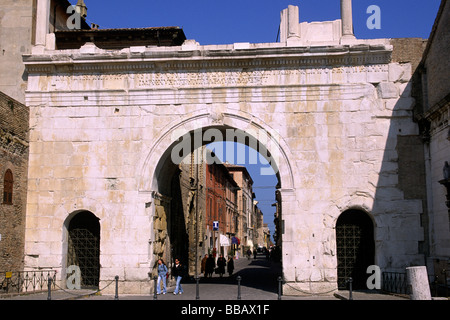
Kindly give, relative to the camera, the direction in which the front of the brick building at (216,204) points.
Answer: facing to the right of the viewer

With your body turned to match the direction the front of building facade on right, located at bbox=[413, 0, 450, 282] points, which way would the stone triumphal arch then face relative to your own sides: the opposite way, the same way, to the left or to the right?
to the left

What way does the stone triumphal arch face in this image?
toward the camera

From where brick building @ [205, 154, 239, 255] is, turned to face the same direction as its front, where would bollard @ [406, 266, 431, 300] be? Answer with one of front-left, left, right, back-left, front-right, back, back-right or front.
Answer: right

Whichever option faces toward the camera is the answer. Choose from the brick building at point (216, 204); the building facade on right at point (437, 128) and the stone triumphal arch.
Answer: the stone triumphal arch

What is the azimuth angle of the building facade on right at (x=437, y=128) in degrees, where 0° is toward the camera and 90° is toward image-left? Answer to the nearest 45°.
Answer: approximately 90°

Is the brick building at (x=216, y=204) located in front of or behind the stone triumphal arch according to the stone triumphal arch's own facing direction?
behind

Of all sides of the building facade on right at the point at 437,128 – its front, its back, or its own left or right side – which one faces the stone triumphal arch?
front

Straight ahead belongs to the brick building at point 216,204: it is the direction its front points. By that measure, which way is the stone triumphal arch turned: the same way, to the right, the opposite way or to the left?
to the right

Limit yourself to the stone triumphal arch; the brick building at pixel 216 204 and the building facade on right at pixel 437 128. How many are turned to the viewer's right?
1

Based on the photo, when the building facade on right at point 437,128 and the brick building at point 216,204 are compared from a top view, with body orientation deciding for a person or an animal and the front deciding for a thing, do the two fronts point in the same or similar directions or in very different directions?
very different directions

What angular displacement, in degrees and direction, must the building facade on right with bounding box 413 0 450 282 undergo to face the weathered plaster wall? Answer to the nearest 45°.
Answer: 0° — it already faces it

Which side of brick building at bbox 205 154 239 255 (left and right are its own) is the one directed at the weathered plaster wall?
right

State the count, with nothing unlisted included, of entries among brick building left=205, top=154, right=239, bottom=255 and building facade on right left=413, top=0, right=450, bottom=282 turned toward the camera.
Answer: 0
